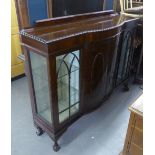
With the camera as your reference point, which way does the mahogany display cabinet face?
facing the viewer and to the right of the viewer
